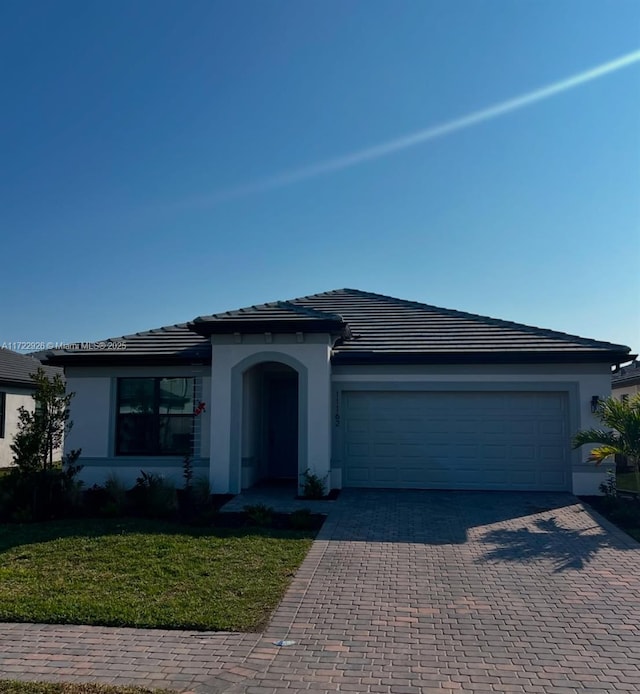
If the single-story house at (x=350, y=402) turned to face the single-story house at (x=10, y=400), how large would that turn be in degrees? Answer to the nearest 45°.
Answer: approximately 135° to its right

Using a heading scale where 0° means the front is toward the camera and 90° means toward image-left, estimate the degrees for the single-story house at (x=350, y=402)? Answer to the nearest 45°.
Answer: approximately 0°

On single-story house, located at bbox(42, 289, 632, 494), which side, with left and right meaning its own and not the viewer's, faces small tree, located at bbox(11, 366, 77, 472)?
right

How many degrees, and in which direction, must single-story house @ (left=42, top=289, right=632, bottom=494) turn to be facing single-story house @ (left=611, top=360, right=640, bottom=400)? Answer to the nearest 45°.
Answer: approximately 135° to its left
